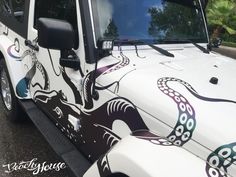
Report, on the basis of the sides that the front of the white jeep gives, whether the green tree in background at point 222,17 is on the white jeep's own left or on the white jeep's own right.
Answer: on the white jeep's own left

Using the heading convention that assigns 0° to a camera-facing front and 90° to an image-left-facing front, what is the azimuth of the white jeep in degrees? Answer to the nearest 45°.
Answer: approximately 315°
